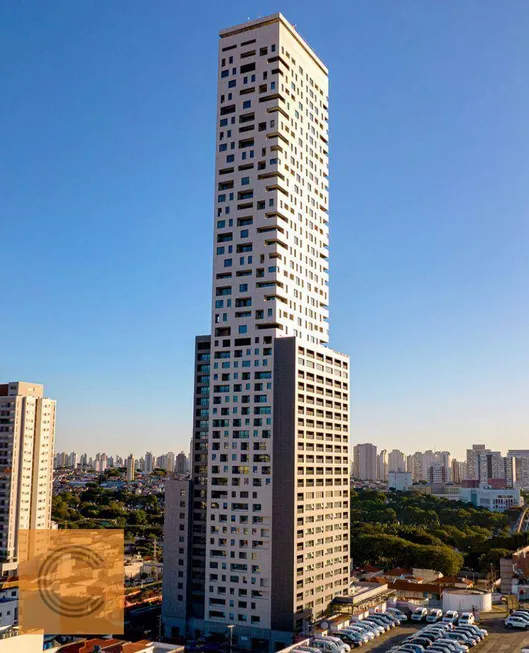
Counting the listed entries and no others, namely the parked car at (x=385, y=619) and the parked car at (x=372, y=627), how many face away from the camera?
0

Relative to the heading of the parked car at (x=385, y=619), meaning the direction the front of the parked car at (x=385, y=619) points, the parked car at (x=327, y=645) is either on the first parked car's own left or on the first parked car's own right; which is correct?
on the first parked car's own right

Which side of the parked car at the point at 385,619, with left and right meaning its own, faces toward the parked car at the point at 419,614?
left

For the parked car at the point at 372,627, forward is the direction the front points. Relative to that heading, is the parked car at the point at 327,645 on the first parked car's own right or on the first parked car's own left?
on the first parked car's own right
